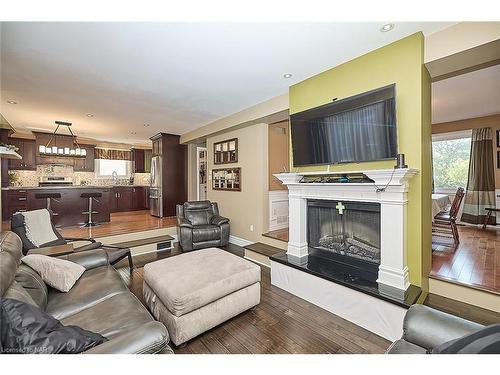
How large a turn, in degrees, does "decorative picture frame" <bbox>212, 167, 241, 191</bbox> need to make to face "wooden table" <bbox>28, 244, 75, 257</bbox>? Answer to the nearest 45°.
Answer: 0° — it already faces it

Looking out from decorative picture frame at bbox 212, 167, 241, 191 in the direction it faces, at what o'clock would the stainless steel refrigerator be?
The stainless steel refrigerator is roughly at 3 o'clock from the decorative picture frame.

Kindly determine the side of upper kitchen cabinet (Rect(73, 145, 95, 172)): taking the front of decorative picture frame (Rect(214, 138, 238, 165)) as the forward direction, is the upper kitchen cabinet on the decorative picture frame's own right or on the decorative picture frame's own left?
on the decorative picture frame's own right

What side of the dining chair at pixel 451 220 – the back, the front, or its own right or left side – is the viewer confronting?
left

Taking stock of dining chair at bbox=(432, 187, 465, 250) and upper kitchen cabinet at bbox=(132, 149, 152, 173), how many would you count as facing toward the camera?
1

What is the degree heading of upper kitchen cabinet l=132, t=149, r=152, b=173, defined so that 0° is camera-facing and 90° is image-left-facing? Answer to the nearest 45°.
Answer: approximately 0°

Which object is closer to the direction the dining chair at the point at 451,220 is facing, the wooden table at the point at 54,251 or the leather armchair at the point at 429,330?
the wooden table

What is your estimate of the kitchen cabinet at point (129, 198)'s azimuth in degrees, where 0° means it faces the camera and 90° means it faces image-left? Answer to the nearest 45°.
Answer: approximately 0°

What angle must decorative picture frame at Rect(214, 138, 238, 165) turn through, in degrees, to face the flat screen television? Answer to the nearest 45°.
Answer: approximately 90° to its left

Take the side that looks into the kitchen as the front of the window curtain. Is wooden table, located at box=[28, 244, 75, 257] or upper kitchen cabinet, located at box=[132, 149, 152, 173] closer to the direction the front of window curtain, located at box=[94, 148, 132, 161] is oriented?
the wooden table

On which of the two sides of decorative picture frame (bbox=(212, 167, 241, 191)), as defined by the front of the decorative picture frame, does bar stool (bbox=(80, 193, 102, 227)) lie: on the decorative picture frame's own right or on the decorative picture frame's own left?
on the decorative picture frame's own right

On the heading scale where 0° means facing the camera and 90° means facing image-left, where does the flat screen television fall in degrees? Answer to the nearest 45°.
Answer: approximately 45°

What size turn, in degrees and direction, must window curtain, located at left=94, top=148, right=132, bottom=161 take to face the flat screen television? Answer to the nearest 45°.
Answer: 0° — it already faces it
